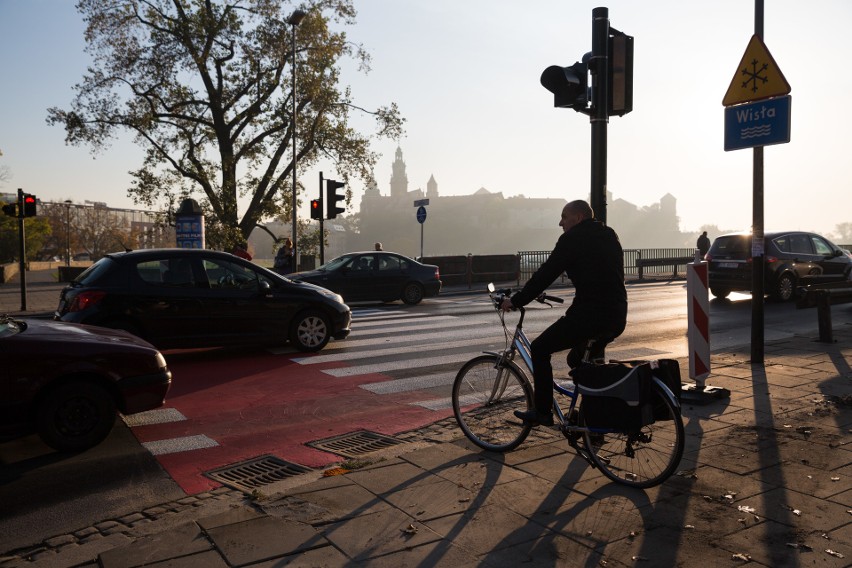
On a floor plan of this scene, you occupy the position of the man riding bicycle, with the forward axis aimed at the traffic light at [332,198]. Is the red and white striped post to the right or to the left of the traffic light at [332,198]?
right

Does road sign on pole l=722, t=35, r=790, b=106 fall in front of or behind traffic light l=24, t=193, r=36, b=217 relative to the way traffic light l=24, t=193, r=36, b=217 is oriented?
in front

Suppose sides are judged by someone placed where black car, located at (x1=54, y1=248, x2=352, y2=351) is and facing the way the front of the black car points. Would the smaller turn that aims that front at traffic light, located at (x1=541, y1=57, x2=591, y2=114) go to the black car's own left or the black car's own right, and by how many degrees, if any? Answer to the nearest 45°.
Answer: approximately 45° to the black car's own right

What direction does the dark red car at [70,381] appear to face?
to the viewer's right

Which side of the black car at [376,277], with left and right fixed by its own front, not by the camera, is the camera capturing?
left

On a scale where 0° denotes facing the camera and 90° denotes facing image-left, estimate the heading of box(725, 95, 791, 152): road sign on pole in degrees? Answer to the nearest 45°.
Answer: approximately 45°

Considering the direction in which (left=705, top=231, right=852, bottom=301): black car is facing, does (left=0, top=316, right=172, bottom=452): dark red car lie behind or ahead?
behind

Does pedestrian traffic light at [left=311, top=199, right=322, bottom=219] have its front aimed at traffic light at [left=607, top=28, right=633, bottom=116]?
yes

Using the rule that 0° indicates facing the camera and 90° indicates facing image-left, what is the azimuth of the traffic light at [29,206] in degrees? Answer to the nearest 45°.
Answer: approximately 0°

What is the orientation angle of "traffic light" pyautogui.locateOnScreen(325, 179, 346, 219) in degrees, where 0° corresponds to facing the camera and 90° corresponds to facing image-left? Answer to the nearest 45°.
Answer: approximately 270°

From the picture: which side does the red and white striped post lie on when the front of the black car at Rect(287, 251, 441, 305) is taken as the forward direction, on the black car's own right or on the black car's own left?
on the black car's own left

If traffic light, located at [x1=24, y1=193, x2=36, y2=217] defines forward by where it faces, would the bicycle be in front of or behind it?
in front

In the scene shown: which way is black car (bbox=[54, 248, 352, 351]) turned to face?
to the viewer's right
